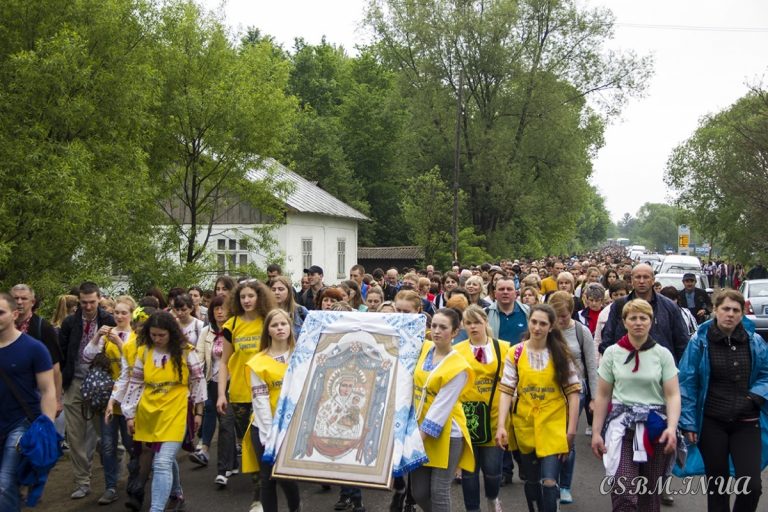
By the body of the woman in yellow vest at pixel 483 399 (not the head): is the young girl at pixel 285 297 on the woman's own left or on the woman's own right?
on the woman's own right

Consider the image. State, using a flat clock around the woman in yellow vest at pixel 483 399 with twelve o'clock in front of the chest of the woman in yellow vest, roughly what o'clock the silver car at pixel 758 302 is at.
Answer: The silver car is roughly at 7 o'clock from the woman in yellow vest.

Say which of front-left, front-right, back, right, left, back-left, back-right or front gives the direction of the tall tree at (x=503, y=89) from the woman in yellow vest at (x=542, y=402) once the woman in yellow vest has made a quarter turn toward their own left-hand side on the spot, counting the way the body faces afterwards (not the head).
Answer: left

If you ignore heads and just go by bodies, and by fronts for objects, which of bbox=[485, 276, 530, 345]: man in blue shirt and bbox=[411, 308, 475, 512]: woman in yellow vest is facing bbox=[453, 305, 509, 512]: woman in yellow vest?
the man in blue shirt

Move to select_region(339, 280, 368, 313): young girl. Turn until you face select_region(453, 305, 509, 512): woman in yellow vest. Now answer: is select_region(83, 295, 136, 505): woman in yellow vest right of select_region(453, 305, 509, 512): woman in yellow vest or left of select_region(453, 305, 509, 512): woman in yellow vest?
right

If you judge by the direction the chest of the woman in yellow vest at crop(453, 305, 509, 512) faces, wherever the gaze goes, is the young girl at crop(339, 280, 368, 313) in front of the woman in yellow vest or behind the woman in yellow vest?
behind

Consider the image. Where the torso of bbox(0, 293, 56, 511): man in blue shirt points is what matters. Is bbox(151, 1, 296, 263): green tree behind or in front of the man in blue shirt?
behind

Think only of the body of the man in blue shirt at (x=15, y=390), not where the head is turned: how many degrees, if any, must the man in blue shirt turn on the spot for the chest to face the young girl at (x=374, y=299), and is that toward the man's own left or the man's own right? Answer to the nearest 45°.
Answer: approximately 135° to the man's own left

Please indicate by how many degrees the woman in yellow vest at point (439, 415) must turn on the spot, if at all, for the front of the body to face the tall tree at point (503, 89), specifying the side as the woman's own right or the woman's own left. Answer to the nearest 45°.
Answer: approximately 135° to the woman's own right

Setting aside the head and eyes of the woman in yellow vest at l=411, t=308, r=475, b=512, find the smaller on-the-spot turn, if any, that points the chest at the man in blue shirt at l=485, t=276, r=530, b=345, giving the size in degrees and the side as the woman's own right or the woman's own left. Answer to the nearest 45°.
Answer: approximately 135° to the woman's own right

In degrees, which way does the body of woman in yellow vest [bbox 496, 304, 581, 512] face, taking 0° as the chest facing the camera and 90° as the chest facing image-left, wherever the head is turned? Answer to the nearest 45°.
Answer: approximately 0°
